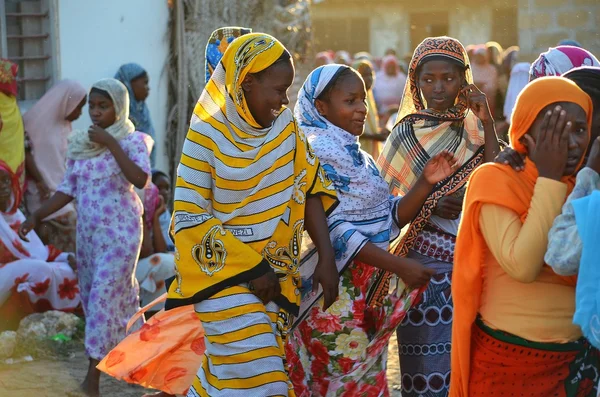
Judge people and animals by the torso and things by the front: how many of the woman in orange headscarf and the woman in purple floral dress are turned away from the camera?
0

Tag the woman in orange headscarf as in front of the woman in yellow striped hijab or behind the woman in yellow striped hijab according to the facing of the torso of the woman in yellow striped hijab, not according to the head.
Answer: in front

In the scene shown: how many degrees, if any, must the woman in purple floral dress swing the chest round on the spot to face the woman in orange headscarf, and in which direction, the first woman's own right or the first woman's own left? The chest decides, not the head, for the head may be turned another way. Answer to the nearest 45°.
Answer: approximately 45° to the first woman's own left

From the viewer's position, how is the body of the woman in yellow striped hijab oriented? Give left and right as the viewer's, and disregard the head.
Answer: facing the viewer and to the right of the viewer

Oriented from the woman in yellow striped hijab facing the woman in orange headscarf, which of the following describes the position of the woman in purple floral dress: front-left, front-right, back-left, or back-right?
back-left

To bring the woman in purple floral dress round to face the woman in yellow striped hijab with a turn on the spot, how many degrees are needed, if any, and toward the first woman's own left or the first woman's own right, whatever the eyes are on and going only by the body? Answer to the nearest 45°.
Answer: approximately 45° to the first woman's own left

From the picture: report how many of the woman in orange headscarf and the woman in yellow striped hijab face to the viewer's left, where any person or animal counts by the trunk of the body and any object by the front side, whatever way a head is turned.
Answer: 0
